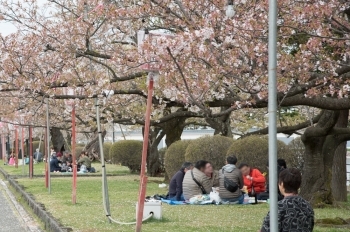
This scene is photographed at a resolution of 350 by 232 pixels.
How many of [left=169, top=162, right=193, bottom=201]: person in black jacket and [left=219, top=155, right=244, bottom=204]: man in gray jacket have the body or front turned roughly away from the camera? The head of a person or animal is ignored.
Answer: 1

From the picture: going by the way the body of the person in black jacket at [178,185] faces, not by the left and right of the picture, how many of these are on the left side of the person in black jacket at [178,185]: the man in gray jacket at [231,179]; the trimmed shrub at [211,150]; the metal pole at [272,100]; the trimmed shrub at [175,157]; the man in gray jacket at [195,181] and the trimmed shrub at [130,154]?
3

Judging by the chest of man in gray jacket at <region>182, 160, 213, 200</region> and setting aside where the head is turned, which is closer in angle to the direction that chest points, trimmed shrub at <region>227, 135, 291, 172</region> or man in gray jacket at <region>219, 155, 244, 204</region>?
the trimmed shrub

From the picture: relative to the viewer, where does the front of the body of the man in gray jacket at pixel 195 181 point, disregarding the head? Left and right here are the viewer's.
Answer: facing away from the viewer and to the right of the viewer

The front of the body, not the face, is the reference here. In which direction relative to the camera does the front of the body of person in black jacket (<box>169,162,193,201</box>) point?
to the viewer's right

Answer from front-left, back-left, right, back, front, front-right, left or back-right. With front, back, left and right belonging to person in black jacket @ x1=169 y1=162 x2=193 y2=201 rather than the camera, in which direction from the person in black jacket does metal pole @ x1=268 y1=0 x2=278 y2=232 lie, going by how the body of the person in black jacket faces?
right
